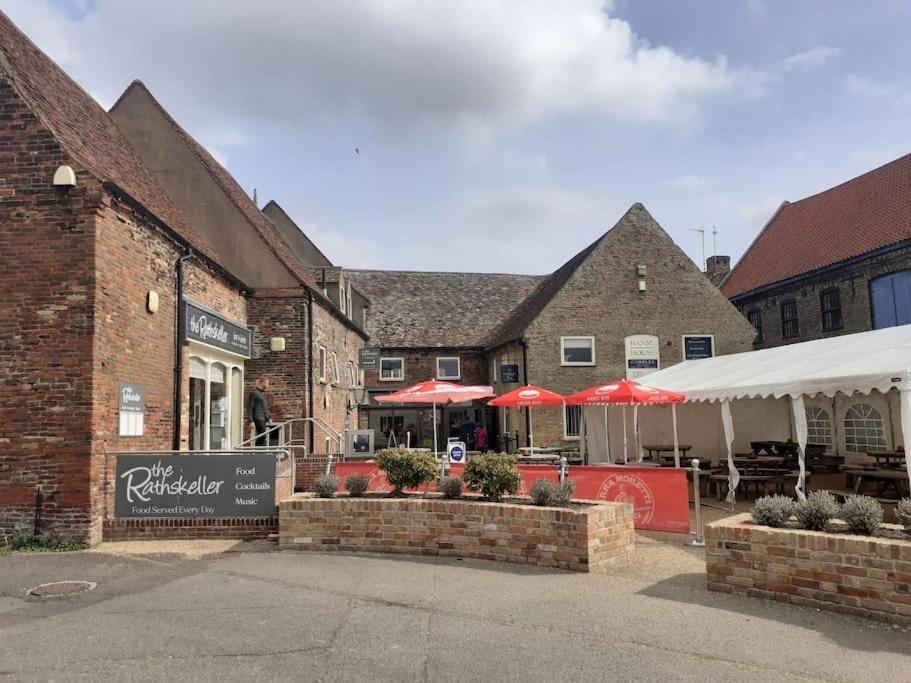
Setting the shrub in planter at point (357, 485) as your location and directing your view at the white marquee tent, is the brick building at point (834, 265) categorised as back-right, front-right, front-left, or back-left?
front-left

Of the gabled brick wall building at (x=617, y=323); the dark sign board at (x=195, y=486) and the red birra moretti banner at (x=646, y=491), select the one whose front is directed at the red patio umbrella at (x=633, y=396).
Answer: the gabled brick wall building

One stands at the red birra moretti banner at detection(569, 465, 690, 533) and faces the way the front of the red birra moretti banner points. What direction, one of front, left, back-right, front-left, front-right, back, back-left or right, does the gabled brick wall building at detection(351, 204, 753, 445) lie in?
back

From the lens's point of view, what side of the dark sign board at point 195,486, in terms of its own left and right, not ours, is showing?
front

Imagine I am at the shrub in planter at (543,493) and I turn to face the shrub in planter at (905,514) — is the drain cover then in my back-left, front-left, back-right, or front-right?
back-right

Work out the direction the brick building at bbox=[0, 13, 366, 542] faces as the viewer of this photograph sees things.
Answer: facing the viewer and to the right of the viewer

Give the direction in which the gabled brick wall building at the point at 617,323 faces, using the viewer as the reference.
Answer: facing the viewer

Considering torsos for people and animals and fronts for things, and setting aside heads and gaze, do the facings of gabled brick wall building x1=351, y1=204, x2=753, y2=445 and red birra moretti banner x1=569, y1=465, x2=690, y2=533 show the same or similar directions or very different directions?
same or similar directions

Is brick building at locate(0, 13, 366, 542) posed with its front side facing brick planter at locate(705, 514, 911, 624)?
yes

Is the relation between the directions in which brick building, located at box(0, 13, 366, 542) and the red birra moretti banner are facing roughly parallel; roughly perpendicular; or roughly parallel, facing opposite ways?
roughly perpendicular

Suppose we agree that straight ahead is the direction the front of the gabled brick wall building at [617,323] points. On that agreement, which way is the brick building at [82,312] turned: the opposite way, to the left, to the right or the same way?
to the left

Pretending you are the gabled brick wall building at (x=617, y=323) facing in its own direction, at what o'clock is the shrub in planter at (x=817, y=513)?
The shrub in planter is roughly at 12 o'clock from the gabled brick wall building.

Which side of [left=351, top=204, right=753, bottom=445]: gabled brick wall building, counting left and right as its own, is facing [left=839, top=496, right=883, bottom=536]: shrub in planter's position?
front

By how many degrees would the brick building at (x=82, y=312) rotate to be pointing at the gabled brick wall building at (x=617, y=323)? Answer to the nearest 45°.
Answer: approximately 90° to its left

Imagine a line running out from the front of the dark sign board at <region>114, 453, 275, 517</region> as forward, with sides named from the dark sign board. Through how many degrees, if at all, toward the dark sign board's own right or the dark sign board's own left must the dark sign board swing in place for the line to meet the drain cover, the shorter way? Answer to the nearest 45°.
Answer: approximately 45° to the dark sign board's own right
